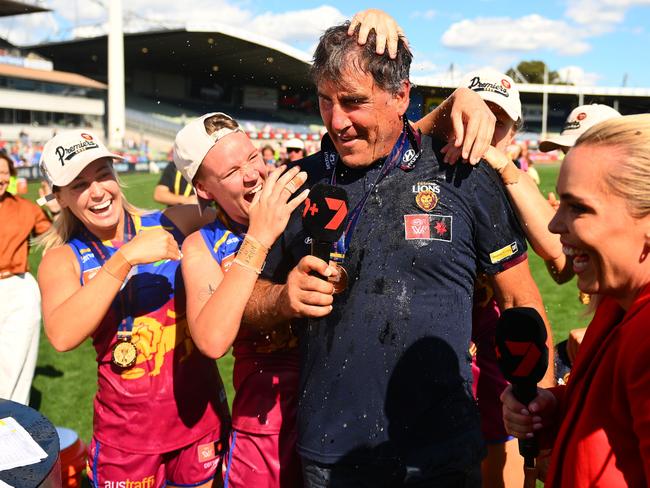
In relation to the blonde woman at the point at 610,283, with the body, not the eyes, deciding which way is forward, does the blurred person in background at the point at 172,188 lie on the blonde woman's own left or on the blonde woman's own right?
on the blonde woman's own right

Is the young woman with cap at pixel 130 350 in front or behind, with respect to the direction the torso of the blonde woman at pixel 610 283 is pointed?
in front

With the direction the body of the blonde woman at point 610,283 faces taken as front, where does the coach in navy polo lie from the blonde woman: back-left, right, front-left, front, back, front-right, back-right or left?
front-right

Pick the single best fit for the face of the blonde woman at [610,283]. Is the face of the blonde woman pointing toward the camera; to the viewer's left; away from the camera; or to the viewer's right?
to the viewer's left

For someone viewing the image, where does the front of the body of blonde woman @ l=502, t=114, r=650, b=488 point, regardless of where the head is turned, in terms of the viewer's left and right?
facing to the left of the viewer

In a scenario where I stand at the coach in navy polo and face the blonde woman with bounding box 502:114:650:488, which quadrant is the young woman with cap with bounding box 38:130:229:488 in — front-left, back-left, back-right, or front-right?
back-right

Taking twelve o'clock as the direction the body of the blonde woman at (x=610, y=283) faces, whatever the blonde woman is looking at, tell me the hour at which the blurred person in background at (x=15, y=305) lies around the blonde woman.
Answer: The blurred person in background is roughly at 1 o'clock from the blonde woman.

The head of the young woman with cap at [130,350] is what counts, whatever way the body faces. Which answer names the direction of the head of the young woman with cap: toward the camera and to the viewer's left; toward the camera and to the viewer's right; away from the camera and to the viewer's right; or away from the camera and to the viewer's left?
toward the camera and to the viewer's right

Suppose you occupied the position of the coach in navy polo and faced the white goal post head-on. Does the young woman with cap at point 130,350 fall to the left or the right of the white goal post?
left

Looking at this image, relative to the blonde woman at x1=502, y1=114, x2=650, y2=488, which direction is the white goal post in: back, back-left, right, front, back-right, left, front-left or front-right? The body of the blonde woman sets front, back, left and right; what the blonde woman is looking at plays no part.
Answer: front-right
